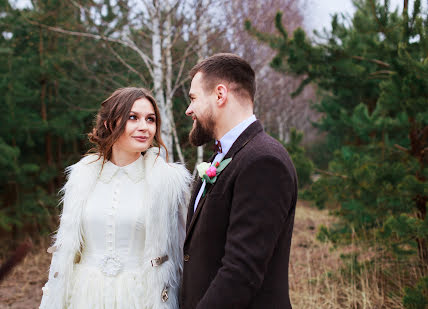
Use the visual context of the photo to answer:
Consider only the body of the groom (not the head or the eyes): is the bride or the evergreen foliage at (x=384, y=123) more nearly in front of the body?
the bride

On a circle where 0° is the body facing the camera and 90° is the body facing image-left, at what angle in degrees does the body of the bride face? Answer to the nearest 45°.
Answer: approximately 0°

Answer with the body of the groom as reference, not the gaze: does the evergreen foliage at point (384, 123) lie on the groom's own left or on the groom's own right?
on the groom's own right

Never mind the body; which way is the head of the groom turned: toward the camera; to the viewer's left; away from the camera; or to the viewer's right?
to the viewer's left

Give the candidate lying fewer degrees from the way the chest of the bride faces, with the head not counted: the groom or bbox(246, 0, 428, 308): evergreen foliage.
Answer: the groom

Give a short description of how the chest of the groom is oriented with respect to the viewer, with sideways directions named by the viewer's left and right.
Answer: facing to the left of the viewer

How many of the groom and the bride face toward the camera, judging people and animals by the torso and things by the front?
1

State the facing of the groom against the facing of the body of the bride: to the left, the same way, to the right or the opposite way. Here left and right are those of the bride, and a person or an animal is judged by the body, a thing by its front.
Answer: to the right

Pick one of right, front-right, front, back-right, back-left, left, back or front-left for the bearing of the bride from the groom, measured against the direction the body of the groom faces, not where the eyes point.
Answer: front-right
